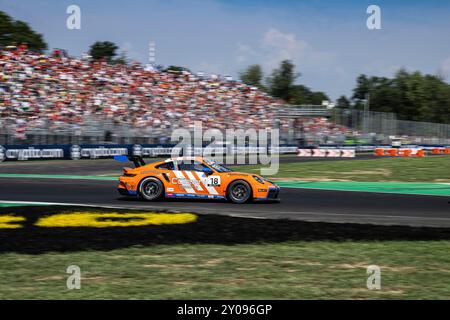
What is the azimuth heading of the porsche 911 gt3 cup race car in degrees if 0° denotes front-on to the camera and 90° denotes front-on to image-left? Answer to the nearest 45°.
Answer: approximately 270°

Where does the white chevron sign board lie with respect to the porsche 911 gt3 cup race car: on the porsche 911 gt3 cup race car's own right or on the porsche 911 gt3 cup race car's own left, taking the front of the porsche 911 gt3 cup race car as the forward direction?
on the porsche 911 gt3 cup race car's own left

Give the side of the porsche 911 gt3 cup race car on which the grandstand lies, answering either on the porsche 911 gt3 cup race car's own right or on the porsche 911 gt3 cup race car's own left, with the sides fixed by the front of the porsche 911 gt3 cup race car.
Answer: on the porsche 911 gt3 cup race car's own left

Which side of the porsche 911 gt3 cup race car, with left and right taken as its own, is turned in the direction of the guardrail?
left

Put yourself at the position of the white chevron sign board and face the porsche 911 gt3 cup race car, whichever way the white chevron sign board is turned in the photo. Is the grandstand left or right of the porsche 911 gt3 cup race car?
right
